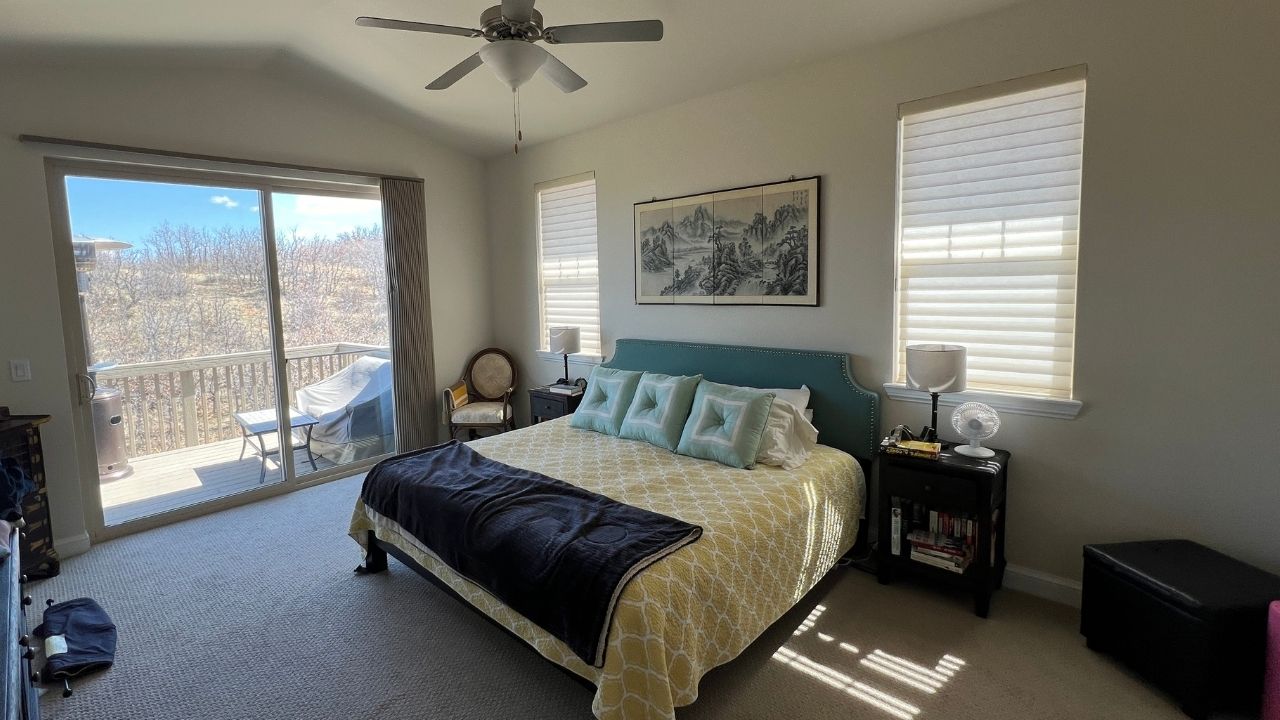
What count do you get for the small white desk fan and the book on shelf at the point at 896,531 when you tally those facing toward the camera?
2

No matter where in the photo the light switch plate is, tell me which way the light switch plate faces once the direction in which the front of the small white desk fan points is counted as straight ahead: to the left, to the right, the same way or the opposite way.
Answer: to the left

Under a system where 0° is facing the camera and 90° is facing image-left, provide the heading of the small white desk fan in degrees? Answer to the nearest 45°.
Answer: approximately 0°

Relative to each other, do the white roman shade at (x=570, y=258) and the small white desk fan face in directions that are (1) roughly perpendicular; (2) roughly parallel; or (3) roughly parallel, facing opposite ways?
roughly parallel

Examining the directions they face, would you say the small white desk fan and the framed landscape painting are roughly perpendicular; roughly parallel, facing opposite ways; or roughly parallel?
roughly parallel

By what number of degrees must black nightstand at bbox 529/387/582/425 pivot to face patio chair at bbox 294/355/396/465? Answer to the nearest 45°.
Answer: approximately 45° to its right

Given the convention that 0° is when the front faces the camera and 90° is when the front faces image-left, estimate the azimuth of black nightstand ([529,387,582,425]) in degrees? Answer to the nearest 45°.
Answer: approximately 45°

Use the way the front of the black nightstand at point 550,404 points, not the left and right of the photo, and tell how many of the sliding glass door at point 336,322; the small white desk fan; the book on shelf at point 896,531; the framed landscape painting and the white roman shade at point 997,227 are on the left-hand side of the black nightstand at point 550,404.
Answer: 4

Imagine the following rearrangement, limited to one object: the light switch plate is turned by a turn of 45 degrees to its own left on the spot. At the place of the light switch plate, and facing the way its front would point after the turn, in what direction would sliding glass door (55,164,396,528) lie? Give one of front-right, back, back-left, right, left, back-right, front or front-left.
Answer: front-left

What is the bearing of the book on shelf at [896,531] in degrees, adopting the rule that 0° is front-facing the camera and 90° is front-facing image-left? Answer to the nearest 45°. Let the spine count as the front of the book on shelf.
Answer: approximately 0°

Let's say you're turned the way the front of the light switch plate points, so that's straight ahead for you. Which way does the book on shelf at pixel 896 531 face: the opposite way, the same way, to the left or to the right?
to the right
